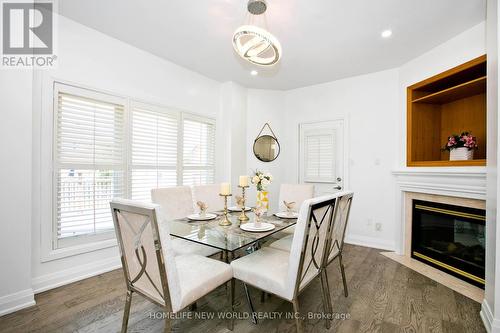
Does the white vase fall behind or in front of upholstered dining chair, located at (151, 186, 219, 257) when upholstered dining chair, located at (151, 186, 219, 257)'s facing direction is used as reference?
in front

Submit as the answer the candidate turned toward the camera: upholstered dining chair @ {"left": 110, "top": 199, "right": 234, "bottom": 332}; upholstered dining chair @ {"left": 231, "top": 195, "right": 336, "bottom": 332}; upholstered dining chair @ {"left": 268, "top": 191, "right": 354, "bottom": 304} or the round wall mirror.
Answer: the round wall mirror

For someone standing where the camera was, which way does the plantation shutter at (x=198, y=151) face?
facing the viewer and to the right of the viewer

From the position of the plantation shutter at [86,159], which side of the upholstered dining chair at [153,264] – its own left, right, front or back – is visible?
left

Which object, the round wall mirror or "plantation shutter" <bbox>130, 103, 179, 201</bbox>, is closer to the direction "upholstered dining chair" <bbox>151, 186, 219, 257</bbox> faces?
the round wall mirror

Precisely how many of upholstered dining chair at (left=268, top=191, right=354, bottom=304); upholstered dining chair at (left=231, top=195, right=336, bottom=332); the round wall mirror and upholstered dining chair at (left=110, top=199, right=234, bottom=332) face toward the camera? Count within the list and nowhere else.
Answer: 1

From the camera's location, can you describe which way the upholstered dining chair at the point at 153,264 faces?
facing away from the viewer and to the right of the viewer

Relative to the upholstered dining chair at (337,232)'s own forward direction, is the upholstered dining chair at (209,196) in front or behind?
in front

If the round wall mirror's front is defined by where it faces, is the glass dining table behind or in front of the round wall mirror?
in front

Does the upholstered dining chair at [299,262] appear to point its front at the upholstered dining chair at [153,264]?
no

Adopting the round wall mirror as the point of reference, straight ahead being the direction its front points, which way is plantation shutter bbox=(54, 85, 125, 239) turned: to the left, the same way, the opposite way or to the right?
to the left

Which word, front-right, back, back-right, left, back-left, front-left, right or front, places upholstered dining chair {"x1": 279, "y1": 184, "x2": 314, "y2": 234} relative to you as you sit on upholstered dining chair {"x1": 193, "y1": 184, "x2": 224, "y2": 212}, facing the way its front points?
front-left

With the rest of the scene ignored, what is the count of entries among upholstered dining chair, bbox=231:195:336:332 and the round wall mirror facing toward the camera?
1

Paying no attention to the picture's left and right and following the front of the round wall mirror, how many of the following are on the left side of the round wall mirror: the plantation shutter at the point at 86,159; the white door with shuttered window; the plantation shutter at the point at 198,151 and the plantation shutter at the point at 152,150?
1

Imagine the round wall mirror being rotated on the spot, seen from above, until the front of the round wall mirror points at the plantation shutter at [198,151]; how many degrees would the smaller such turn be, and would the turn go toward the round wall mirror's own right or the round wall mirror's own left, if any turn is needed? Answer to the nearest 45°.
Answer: approximately 45° to the round wall mirror's own right

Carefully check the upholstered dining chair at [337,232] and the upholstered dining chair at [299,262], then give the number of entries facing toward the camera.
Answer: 0

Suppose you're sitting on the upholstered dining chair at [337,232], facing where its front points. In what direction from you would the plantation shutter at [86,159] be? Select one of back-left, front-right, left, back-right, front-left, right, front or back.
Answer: front-left

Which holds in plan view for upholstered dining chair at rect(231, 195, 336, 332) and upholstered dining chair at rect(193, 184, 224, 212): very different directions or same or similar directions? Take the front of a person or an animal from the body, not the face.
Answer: very different directions

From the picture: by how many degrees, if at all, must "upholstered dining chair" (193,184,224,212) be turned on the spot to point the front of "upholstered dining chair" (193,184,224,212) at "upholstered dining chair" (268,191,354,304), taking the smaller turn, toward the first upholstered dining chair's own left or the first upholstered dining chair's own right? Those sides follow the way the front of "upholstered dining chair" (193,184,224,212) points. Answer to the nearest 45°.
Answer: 0° — it already faces it

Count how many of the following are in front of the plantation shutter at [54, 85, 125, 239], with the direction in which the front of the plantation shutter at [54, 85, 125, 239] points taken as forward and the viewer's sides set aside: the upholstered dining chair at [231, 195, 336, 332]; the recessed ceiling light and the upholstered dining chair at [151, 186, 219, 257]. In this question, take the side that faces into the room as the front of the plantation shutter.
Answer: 3

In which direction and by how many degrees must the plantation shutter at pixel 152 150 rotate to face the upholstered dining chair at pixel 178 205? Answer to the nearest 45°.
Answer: approximately 45° to its right

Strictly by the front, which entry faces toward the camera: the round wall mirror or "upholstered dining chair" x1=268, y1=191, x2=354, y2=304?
the round wall mirror

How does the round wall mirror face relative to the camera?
toward the camera

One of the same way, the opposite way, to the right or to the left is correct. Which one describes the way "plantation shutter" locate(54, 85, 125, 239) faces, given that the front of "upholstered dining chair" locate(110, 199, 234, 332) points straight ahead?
to the right
